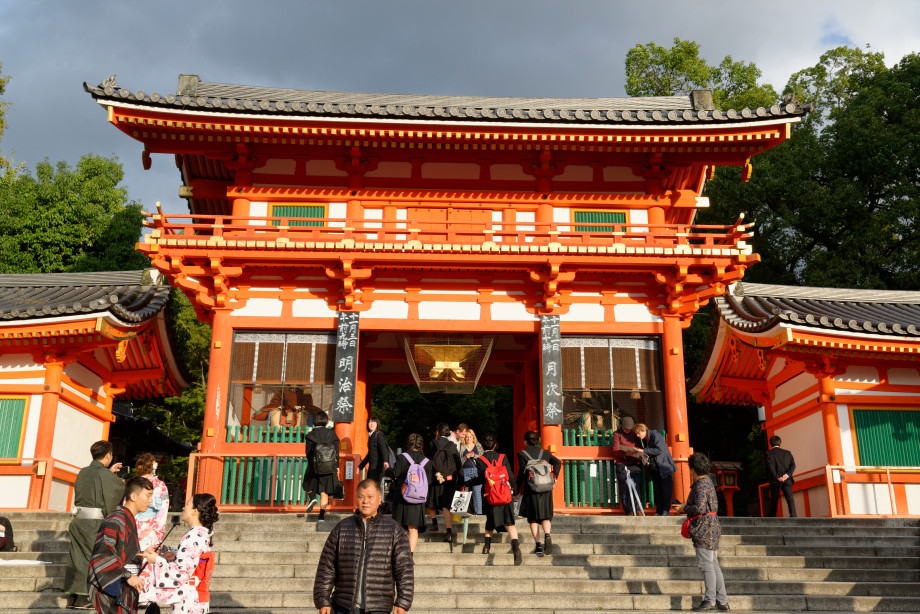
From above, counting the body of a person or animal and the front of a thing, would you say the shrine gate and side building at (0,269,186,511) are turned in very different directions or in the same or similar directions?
same or similar directions

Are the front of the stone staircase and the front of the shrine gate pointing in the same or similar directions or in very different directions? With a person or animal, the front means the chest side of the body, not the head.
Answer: same or similar directions

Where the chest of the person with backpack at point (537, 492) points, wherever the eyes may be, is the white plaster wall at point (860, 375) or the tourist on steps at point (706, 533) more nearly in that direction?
the white plaster wall

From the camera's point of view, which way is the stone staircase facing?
toward the camera

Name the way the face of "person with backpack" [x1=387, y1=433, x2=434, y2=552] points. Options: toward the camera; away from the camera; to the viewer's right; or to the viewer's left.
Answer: away from the camera

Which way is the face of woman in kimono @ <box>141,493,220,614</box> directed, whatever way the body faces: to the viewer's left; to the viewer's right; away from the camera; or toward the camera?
to the viewer's left

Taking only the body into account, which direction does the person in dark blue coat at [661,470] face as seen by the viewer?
to the viewer's left

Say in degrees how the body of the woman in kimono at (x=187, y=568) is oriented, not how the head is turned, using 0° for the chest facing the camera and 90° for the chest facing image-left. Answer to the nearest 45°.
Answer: approximately 90°

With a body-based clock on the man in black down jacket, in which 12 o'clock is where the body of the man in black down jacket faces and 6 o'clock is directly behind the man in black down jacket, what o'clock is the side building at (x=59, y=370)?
The side building is roughly at 5 o'clock from the man in black down jacket.

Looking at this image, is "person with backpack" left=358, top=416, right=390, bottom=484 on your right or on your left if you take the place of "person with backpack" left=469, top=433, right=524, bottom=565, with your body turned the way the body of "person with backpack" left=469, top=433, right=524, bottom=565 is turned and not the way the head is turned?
on your left

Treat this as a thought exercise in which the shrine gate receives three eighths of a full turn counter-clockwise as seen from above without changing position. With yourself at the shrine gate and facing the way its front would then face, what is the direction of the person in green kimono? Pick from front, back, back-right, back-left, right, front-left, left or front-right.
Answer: back

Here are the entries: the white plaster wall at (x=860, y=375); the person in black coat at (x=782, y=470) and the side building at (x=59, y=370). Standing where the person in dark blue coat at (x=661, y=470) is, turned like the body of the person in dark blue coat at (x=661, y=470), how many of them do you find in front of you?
1

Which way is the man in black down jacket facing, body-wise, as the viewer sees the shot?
toward the camera

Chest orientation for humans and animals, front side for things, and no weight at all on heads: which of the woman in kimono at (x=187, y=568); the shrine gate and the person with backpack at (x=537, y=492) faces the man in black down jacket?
the shrine gate

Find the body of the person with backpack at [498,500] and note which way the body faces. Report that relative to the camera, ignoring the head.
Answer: away from the camera

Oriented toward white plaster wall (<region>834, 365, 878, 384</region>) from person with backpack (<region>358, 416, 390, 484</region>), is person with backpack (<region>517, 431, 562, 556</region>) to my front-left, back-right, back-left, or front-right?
front-right

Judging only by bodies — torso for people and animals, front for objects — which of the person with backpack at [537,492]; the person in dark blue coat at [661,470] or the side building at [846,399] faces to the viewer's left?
the person in dark blue coat

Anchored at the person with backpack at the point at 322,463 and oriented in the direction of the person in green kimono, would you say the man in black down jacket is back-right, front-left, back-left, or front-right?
front-left
